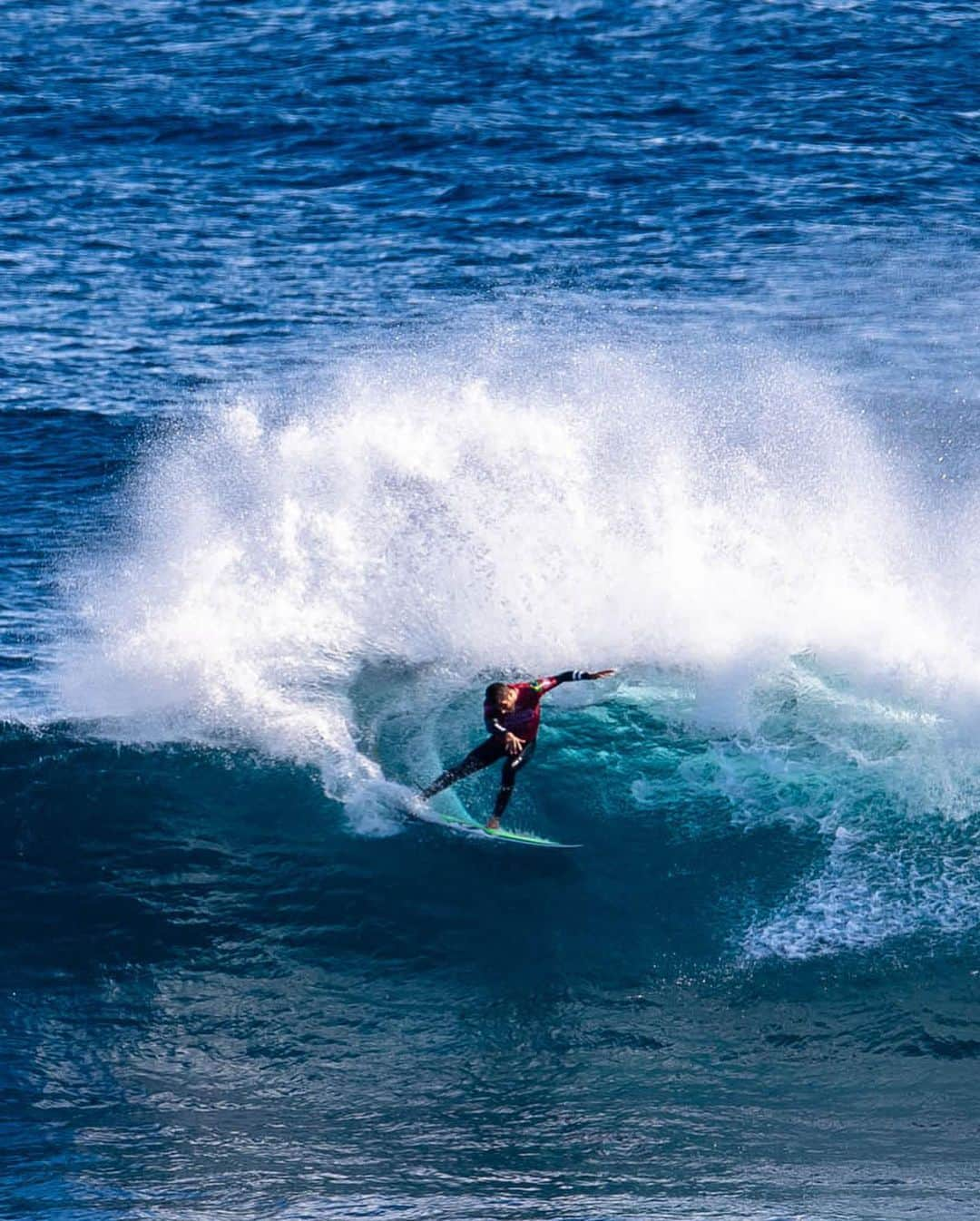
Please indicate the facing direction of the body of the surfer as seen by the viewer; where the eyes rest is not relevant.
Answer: toward the camera

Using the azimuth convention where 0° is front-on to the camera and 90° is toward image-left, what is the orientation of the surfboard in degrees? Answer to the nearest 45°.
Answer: approximately 270°
